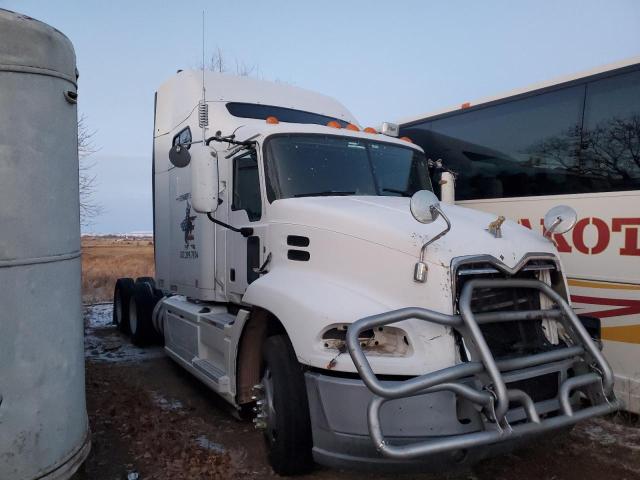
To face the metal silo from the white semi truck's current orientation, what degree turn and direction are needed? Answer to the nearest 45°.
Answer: approximately 135° to its right

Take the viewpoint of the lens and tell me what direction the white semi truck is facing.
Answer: facing the viewer and to the right of the viewer

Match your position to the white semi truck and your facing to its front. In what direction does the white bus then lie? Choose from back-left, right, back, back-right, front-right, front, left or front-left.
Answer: left
